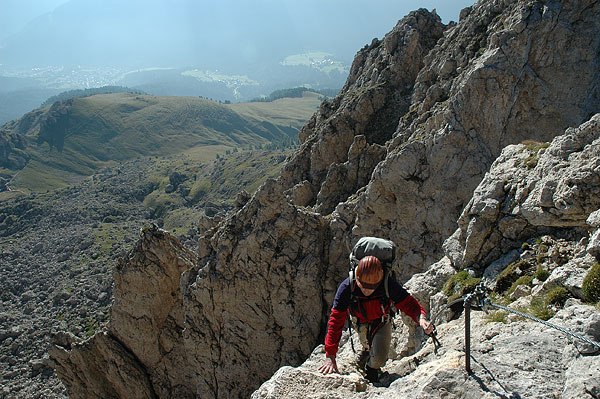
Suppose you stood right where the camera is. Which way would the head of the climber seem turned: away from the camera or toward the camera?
toward the camera

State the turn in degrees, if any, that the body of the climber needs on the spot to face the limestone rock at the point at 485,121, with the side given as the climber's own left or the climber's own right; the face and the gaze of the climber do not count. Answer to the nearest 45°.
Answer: approximately 180°

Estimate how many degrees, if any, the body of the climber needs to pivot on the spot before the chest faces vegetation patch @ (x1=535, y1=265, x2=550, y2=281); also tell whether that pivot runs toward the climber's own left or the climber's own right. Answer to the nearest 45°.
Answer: approximately 135° to the climber's own left

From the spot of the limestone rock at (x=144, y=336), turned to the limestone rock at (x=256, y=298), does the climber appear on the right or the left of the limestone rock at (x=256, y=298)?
right

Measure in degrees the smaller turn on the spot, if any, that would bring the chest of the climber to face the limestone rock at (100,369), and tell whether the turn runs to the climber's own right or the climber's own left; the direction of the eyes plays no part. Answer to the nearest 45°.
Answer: approximately 135° to the climber's own right

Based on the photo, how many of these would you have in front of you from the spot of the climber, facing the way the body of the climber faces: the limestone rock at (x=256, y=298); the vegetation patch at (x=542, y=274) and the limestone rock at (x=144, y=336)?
0

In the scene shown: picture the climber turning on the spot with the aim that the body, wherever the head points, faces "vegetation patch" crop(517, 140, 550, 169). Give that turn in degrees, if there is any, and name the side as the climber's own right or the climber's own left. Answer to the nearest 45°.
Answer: approximately 135° to the climber's own left

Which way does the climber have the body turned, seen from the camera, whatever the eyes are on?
toward the camera

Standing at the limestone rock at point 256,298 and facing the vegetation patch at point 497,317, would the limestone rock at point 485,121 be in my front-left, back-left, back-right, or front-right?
back-left

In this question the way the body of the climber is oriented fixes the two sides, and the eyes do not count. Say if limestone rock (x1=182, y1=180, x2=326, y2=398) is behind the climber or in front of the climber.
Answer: behind

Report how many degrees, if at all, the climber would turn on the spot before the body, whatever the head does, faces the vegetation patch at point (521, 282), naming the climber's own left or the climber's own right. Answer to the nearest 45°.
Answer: approximately 135° to the climber's own left
